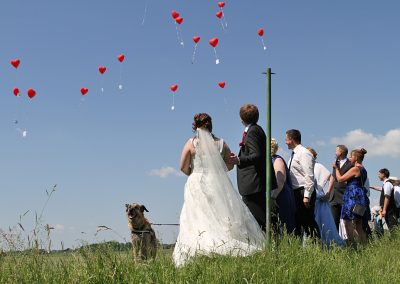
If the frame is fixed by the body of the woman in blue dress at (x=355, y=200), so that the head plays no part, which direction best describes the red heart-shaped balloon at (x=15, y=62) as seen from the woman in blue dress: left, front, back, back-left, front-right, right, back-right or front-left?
front

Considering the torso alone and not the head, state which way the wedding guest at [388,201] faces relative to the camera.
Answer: to the viewer's left

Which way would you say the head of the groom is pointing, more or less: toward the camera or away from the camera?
away from the camera

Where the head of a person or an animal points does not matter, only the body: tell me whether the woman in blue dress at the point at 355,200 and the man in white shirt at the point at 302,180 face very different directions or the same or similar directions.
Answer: same or similar directions

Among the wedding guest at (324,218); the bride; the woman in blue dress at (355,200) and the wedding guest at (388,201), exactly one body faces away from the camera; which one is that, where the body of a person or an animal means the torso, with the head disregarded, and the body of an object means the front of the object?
the bride

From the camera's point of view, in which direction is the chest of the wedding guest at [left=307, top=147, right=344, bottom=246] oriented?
to the viewer's left

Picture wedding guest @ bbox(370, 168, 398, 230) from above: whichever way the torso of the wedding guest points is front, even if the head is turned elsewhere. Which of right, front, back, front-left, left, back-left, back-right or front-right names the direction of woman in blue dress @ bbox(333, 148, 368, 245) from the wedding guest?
left

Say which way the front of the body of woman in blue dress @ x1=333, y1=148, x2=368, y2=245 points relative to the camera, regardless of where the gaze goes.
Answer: to the viewer's left

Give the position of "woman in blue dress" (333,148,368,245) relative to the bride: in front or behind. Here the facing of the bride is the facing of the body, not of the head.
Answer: in front

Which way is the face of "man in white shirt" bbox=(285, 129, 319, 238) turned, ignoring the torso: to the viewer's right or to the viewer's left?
to the viewer's left

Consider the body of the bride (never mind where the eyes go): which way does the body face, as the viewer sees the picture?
away from the camera

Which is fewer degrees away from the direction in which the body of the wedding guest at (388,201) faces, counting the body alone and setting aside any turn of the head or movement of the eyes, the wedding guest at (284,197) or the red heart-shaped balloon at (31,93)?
the red heart-shaped balloon

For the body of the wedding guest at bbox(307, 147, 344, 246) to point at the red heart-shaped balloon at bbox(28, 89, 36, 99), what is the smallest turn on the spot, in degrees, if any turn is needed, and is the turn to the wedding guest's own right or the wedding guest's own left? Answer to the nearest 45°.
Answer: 0° — they already face it
